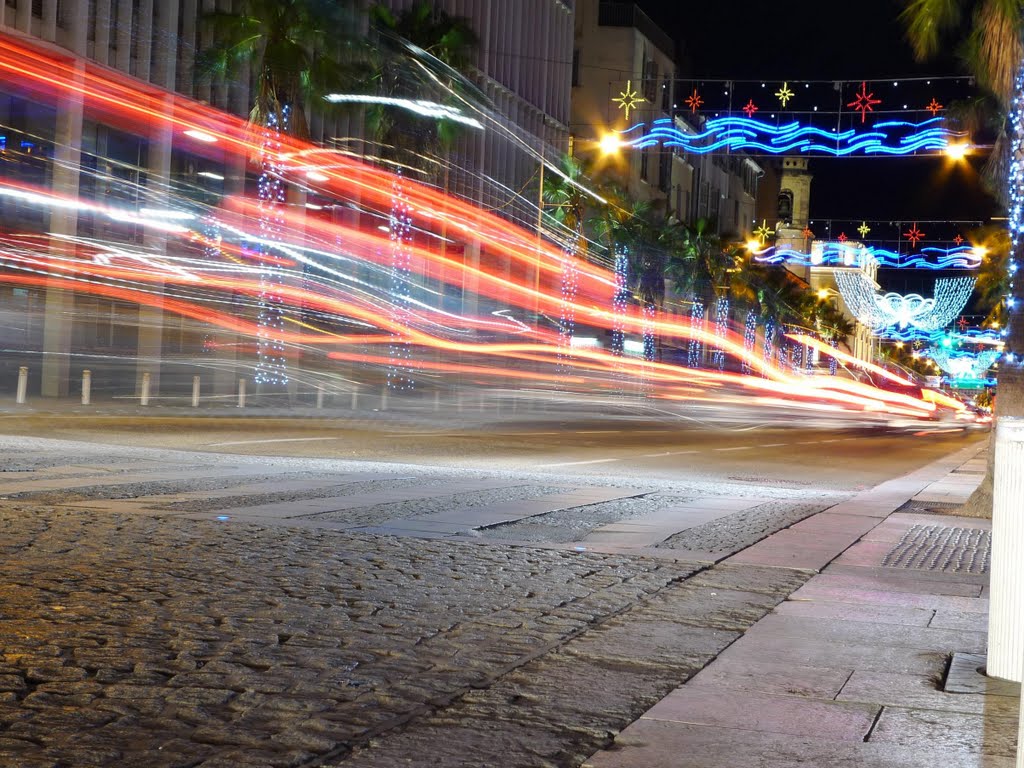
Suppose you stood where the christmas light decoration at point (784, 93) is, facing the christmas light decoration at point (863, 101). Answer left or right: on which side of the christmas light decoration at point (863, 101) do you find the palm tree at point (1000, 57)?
right

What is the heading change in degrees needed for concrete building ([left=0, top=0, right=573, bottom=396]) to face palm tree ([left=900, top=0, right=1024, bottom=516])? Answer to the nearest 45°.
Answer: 0° — it already faces it

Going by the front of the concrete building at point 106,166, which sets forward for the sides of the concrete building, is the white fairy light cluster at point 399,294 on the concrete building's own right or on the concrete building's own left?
on the concrete building's own left

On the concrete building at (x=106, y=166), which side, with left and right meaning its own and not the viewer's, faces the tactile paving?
front

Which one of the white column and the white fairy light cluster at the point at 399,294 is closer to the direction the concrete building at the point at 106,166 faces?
the white column

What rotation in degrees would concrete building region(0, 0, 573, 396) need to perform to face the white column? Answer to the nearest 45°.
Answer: approximately 45° to its right

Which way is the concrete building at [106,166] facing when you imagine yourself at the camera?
facing the viewer and to the right of the viewer

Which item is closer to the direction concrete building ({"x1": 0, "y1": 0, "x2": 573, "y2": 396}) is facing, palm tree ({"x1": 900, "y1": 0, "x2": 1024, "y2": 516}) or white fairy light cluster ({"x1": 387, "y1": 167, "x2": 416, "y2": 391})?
the palm tree
